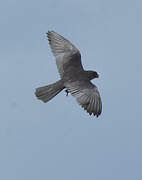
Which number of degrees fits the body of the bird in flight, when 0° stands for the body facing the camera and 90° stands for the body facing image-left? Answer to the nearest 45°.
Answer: approximately 270°
